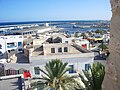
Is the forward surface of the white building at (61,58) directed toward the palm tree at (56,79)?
yes

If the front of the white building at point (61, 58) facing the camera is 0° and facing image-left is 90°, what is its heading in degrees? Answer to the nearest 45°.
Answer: approximately 0°

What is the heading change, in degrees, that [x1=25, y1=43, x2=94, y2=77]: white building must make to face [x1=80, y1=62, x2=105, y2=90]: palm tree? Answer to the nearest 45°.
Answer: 0° — it already faces it
